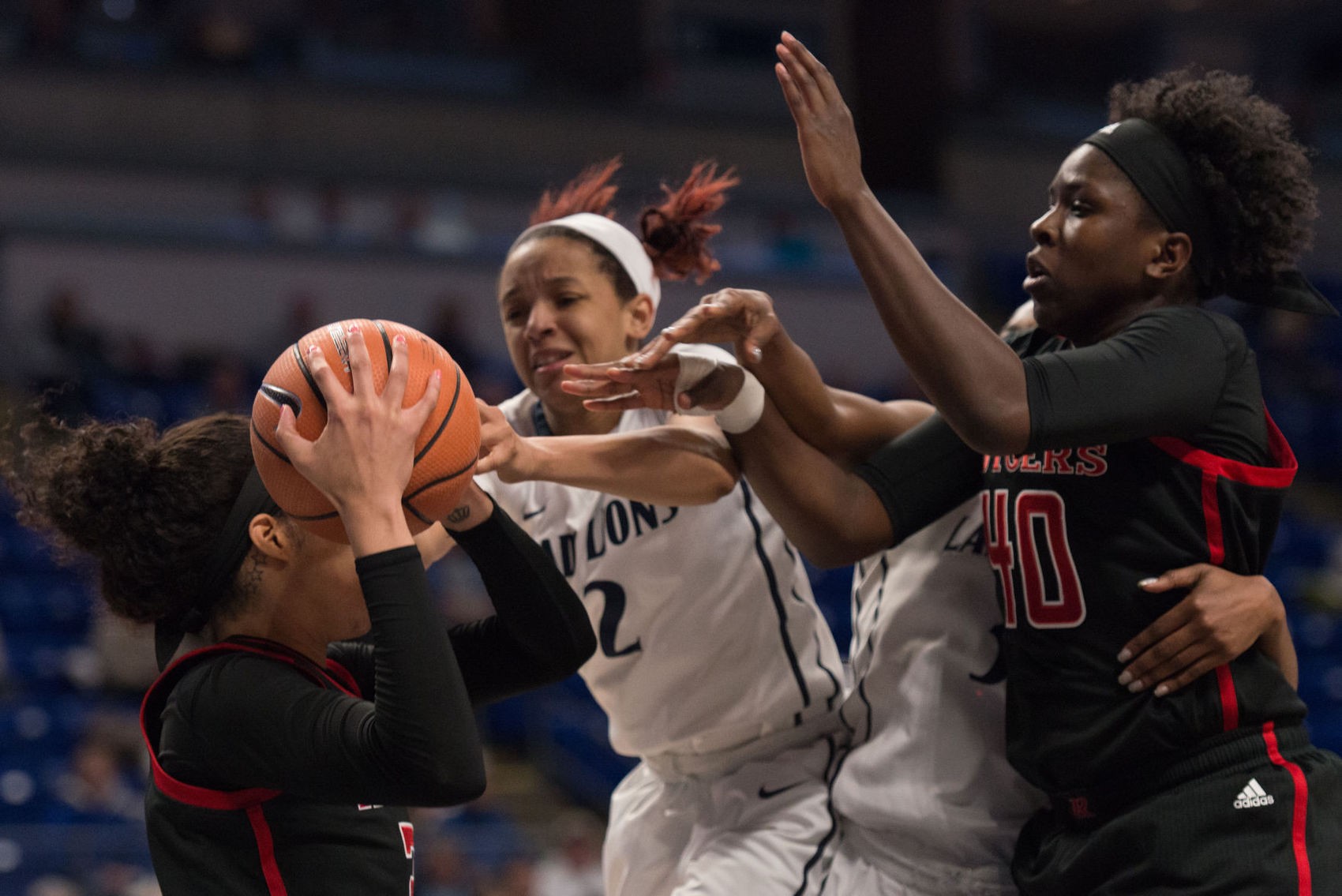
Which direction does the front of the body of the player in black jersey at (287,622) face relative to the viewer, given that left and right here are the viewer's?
facing to the right of the viewer

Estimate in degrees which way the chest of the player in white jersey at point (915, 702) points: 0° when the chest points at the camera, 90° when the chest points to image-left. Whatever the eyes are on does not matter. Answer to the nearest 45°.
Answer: approximately 315°

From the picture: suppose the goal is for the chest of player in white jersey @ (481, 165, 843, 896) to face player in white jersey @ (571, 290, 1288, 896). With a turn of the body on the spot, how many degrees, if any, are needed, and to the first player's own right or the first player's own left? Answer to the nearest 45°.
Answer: approximately 90° to the first player's own left

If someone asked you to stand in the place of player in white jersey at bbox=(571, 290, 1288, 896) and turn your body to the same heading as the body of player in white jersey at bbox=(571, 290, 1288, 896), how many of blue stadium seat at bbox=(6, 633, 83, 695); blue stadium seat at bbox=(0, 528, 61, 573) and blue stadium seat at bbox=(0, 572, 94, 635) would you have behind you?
3

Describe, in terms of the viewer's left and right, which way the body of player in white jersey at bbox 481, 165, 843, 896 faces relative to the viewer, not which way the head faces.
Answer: facing the viewer and to the left of the viewer

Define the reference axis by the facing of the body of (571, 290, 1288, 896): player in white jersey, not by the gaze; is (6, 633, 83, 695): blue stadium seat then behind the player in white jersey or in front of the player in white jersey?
behind

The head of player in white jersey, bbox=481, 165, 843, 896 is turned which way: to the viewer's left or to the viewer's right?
to the viewer's left

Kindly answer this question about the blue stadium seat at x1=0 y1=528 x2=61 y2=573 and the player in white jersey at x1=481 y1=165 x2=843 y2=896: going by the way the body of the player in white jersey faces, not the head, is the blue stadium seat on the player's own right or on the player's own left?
on the player's own right

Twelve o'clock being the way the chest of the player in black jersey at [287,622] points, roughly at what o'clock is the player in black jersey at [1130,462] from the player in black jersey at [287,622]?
the player in black jersey at [1130,462] is roughly at 12 o'clock from the player in black jersey at [287,622].
